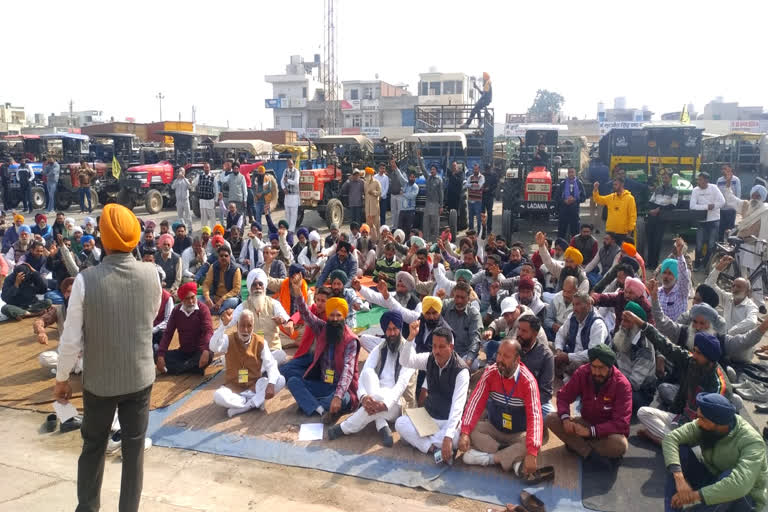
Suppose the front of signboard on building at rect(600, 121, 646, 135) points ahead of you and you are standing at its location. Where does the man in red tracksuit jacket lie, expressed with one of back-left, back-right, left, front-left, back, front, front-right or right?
front

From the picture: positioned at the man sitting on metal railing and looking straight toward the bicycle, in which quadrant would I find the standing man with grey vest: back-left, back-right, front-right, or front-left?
front-right

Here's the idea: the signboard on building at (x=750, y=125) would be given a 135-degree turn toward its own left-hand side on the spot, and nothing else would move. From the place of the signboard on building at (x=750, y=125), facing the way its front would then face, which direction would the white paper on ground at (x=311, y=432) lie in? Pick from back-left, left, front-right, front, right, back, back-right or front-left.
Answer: back-right

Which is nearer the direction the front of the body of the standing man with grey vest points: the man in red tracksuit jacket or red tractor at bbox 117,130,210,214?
the red tractor

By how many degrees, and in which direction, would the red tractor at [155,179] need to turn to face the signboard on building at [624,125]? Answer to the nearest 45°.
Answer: approximately 135° to its left

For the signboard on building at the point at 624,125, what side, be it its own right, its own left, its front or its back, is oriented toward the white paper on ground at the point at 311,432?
front

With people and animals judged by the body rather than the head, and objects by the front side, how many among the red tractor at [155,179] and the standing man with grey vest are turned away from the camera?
1

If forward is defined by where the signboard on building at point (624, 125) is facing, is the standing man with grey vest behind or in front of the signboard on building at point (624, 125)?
in front

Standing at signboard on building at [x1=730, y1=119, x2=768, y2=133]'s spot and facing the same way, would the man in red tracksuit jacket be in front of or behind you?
in front

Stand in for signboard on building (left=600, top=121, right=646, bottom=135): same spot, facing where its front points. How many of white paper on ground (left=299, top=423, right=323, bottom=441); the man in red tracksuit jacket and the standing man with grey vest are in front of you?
3

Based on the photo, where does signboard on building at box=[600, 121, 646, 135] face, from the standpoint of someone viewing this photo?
facing the viewer

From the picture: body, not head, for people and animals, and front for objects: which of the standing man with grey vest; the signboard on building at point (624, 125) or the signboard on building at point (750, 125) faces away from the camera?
the standing man with grey vest

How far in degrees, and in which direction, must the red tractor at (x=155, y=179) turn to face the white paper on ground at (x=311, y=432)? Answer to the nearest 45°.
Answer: approximately 45° to its left

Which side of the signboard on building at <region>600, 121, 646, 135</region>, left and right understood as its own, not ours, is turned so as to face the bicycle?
front

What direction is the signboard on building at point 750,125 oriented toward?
toward the camera

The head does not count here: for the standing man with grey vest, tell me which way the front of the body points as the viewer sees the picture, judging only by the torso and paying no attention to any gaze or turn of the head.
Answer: away from the camera

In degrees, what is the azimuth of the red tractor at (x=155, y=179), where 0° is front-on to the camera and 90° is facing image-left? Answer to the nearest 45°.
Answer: approximately 45°

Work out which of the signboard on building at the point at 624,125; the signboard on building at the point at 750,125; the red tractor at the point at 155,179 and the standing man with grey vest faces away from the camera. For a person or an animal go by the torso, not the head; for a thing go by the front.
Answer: the standing man with grey vest

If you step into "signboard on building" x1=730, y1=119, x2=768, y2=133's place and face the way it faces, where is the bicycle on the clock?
The bicycle is roughly at 12 o'clock from the signboard on building.

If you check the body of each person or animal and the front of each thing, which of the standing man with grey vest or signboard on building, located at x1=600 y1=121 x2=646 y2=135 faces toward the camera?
the signboard on building

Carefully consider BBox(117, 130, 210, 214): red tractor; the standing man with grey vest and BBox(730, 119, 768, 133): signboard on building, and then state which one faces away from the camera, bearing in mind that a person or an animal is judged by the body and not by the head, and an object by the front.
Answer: the standing man with grey vest

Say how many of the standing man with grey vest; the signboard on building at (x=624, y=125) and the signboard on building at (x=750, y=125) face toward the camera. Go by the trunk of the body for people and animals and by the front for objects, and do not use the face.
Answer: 2
